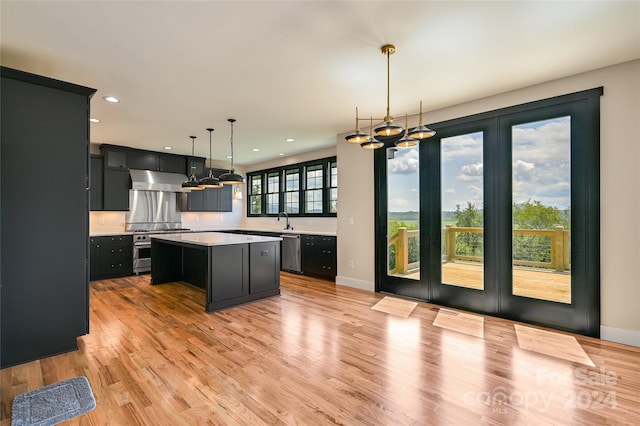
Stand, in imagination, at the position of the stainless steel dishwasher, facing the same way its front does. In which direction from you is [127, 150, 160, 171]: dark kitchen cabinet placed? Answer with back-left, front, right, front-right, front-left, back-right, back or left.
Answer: front-right

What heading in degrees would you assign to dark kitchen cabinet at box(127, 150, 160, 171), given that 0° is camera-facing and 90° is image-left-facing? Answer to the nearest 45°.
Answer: approximately 0°

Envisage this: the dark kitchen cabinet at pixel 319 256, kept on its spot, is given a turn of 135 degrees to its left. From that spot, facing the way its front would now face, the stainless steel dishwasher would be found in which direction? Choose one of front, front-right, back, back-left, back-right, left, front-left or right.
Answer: back-left

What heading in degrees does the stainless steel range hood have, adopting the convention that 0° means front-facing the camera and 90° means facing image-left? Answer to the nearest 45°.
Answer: approximately 0°

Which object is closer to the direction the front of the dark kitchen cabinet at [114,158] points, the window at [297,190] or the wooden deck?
the wooden deck

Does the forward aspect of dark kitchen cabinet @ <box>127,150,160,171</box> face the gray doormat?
yes
